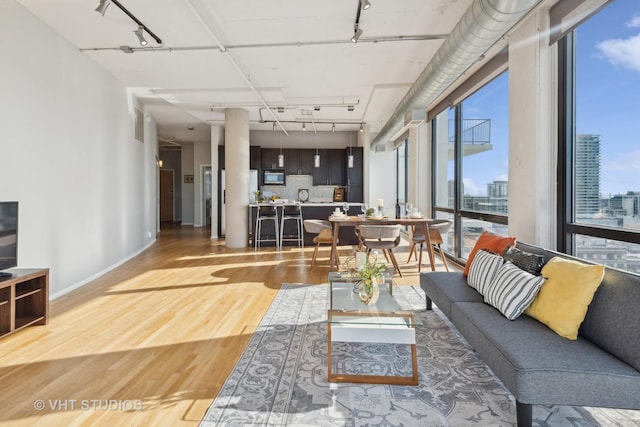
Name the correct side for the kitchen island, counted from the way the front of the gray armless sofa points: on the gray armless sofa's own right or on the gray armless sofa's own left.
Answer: on the gray armless sofa's own right

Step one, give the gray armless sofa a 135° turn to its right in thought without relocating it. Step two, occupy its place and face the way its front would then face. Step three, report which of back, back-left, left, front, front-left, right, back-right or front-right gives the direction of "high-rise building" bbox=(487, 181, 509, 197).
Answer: front

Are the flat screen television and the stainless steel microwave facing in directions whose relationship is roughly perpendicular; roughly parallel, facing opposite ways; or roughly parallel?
roughly perpendicular

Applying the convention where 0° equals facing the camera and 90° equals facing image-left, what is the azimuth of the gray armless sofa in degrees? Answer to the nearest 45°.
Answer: approximately 45°

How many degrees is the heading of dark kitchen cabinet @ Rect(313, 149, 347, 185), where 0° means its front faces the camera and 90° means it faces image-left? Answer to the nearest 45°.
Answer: approximately 0°

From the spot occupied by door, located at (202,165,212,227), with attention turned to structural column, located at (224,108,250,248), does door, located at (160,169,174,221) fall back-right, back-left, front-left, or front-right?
back-right
